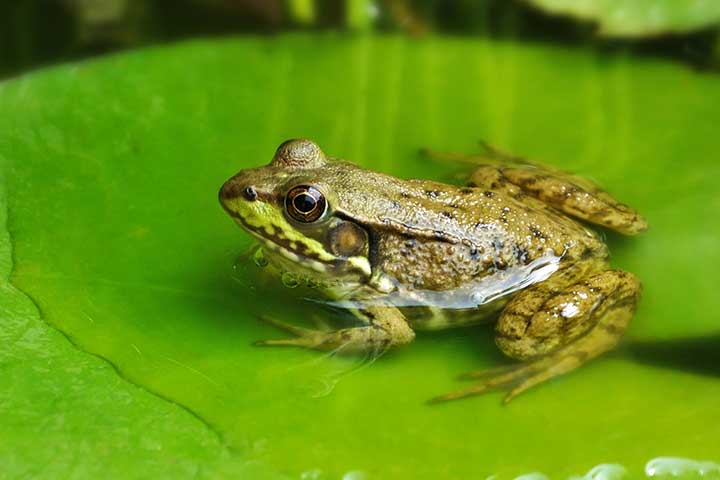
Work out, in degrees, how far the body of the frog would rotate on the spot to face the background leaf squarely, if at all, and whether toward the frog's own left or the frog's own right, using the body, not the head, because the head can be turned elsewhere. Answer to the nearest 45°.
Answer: approximately 135° to the frog's own right

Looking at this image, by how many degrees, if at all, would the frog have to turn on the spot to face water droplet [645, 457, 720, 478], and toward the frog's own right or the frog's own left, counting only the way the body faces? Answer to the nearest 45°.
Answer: approximately 135° to the frog's own left

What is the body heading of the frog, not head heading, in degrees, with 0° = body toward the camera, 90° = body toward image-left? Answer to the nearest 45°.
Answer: approximately 90°
